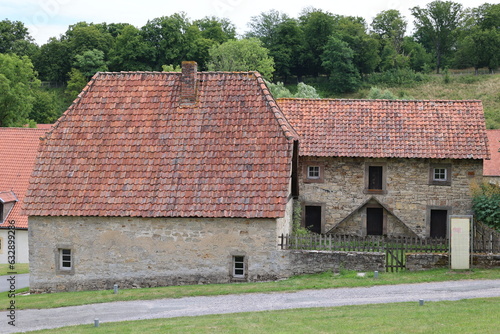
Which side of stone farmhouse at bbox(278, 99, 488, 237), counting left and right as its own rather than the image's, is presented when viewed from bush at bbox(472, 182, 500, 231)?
left

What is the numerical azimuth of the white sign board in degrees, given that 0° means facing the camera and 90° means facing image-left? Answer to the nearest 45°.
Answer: approximately 0°

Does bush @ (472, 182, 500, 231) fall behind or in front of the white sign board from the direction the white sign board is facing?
behind

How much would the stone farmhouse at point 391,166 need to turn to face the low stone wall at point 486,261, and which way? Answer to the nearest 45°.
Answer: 0° — it already faces it

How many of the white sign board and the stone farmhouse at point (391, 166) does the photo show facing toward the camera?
2

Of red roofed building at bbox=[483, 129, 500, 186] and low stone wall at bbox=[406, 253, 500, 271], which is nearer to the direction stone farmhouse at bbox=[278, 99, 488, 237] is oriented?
the low stone wall

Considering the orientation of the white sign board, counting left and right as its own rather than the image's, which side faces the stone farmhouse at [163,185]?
right

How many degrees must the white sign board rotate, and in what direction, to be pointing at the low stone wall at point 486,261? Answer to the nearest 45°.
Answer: approximately 90° to its left

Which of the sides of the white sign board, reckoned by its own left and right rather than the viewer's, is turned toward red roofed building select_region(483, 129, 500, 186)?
back
